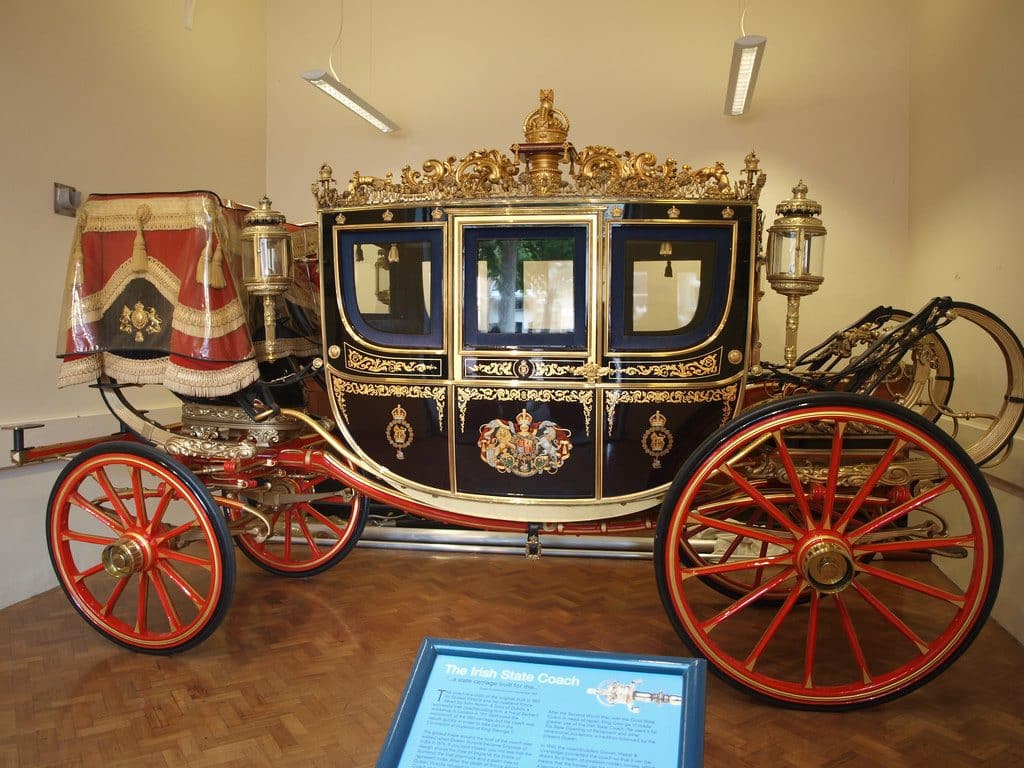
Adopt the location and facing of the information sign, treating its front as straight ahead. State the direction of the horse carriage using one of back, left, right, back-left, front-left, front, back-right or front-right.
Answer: back

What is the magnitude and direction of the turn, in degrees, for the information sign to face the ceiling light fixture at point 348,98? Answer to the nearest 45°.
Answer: approximately 180°

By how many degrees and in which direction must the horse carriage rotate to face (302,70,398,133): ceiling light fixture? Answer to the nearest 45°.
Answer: approximately 45° to its right

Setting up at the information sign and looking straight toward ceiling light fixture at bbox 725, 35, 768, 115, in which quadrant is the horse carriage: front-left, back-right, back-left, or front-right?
front-left

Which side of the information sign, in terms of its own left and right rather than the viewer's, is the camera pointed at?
front

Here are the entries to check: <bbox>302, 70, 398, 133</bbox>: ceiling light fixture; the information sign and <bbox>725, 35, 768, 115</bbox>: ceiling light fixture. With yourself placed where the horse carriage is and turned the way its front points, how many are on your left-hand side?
1

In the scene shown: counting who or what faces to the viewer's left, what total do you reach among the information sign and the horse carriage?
1

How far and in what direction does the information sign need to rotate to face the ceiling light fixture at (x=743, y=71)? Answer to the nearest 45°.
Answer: approximately 180°

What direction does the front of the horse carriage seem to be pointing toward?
to the viewer's left

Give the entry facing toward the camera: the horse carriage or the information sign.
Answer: the information sign

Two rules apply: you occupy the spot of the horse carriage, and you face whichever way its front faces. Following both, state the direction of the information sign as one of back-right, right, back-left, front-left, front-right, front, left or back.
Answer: left

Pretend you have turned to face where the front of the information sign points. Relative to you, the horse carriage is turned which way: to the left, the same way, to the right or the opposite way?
to the right

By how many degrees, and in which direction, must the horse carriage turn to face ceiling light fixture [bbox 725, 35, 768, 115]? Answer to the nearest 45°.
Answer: approximately 135° to its right
